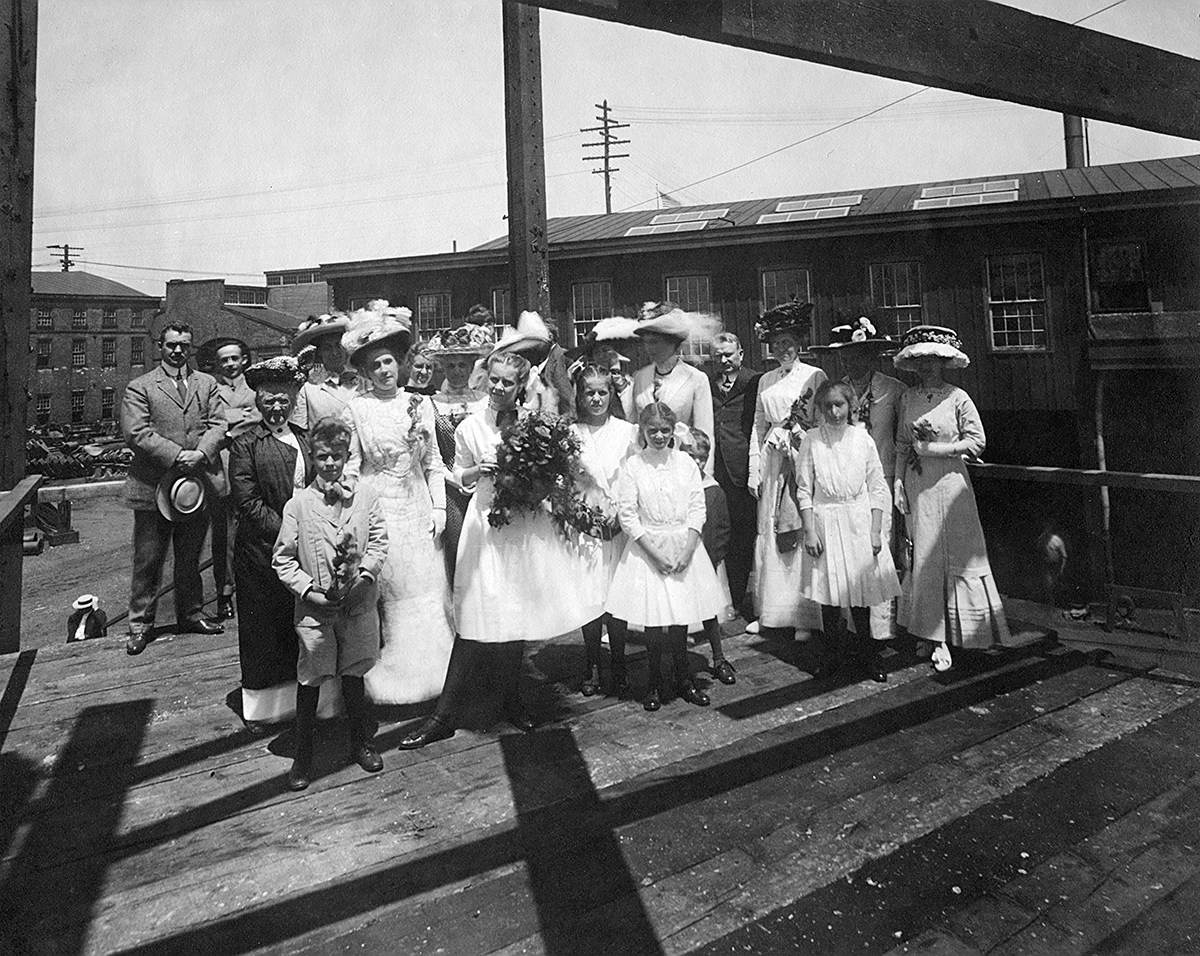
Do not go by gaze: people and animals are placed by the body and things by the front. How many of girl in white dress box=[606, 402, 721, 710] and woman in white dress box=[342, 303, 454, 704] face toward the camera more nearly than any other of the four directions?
2

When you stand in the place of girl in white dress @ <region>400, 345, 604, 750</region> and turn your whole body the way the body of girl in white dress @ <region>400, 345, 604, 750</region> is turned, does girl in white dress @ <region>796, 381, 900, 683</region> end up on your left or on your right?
on your left

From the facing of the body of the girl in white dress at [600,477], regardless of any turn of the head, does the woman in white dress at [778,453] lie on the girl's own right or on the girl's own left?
on the girl's own left

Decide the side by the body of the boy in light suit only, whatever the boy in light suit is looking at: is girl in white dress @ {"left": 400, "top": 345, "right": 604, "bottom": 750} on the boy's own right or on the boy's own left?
on the boy's own left

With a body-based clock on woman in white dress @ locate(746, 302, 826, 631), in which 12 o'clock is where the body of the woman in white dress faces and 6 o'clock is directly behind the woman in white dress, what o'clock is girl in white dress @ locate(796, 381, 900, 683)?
The girl in white dress is roughly at 11 o'clock from the woman in white dress.

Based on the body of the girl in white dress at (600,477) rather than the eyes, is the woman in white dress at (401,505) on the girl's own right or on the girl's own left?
on the girl's own right

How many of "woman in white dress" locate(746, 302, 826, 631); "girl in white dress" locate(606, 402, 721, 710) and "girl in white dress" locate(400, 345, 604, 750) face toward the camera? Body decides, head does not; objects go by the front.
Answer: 3

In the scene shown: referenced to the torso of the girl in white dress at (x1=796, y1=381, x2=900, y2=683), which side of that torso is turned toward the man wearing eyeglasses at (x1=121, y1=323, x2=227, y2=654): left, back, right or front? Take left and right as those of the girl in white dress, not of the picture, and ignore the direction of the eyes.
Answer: right

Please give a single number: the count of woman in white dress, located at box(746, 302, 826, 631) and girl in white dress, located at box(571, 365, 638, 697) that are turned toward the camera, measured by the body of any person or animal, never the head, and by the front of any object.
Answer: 2
